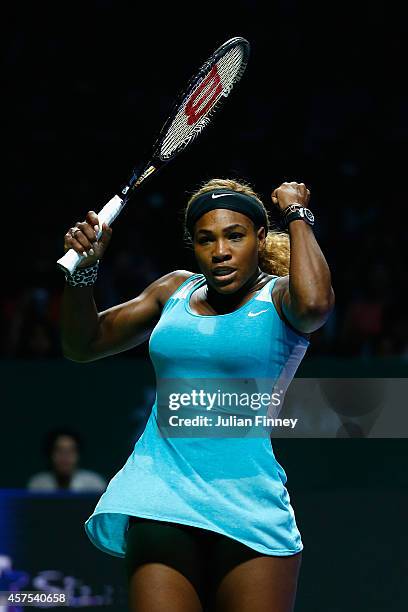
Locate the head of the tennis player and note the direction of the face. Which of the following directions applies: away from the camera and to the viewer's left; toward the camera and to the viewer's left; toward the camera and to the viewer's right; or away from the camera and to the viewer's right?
toward the camera and to the viewer's left

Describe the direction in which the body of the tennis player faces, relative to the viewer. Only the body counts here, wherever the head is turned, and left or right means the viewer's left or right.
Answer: facing the viewer
